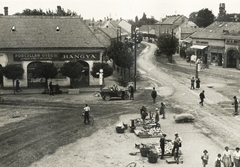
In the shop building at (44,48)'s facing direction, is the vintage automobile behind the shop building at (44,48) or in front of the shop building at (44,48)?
in front

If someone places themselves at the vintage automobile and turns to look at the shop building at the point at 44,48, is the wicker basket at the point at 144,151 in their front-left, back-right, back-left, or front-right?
back-left

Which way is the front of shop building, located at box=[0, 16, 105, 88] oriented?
toward the camera

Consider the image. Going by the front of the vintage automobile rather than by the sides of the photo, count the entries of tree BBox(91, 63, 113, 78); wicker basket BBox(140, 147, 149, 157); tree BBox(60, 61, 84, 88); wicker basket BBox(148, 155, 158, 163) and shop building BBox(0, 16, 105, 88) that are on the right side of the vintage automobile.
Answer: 2

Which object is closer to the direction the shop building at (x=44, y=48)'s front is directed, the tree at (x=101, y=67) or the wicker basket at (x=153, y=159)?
the wicker basket

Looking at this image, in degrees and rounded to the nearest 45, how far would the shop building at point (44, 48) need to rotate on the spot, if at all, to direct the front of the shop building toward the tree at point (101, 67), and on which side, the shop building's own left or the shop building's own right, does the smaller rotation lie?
approximately 45° to the shop building's own left

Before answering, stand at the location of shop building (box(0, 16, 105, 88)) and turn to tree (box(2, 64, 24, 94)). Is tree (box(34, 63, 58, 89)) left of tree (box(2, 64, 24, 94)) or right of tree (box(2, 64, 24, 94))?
left

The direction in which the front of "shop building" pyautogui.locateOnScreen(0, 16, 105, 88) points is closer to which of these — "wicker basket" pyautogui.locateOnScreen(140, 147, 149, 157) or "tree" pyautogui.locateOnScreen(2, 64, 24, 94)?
the wicker basket
